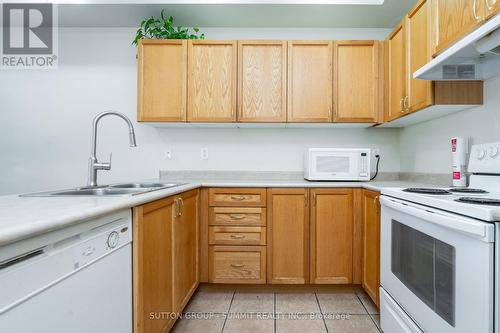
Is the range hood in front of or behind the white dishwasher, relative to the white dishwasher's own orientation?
in front

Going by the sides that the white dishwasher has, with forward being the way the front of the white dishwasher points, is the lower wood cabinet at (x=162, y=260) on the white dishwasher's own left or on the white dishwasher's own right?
on the white dishwasher's own left

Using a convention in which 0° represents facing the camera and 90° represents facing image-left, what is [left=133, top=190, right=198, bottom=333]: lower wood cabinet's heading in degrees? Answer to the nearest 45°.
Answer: approximately 315°

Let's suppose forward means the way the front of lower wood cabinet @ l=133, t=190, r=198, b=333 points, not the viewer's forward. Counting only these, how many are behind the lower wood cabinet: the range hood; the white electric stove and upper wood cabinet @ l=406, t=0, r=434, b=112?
0

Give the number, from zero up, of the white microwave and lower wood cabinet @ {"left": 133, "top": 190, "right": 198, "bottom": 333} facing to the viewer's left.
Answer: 0

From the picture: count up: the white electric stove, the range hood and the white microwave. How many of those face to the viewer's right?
0

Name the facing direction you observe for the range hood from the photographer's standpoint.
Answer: facing the viewer and to the left of the viewer

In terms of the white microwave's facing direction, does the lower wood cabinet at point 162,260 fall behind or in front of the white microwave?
in front

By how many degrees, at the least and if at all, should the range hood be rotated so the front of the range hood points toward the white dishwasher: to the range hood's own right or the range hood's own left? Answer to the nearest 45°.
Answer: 0° — it already faces it

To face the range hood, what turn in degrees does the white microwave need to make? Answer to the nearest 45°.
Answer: approximately 45° to its left

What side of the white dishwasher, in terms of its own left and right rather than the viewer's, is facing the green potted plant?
left

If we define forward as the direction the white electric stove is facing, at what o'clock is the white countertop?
The white countertop is roughly at 12 o'clock from the white electric stove.

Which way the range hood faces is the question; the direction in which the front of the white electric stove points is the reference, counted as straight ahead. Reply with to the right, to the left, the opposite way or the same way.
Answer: the same way

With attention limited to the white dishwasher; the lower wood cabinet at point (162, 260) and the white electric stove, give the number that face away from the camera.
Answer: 0

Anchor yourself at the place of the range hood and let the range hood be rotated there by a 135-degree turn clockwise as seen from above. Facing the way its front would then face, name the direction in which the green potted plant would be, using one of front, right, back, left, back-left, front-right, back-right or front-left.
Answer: left

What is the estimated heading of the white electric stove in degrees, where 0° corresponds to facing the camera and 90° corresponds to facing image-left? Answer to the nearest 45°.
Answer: approximately 45°

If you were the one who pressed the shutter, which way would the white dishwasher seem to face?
facing the viewer and to the right of the viewer

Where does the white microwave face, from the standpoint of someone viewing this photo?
facing the viewer
